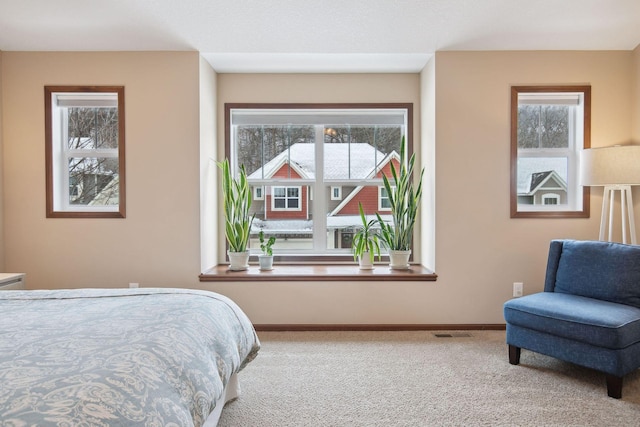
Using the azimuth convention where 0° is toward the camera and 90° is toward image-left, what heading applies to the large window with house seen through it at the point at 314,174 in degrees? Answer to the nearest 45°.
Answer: approximately 0°

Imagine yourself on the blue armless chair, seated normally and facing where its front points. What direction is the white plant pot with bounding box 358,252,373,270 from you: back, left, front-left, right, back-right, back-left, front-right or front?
front-right

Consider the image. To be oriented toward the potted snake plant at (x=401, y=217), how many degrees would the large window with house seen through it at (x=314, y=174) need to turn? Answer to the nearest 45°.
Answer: approximately 45° to its left

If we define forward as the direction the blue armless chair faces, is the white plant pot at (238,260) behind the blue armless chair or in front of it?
in front

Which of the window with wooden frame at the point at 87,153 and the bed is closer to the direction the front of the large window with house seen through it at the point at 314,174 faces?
the bed

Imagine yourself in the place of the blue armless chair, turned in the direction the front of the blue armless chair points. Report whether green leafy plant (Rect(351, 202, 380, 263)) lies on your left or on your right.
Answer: on your right

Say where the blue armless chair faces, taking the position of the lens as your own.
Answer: facing the viewer and to the left of the viewer

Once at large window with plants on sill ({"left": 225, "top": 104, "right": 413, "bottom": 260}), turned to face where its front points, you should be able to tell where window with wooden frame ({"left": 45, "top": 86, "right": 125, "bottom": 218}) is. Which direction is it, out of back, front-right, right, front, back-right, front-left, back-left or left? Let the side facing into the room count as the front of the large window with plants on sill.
right

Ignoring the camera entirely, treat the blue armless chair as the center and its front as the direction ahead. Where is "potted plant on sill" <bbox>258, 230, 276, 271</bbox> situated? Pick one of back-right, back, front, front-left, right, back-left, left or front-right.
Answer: front-right

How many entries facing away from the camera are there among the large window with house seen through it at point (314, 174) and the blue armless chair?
0
